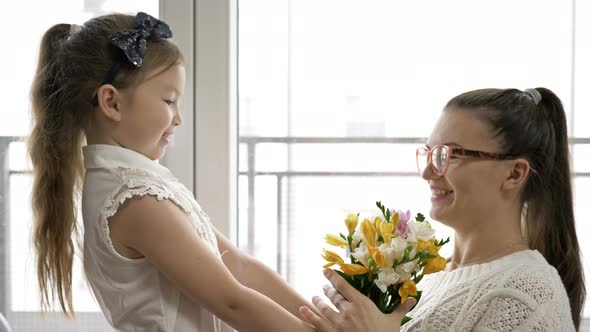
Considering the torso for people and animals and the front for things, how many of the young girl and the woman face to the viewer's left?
1

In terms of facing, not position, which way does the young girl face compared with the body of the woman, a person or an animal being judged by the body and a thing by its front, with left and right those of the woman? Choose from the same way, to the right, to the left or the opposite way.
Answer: the opposite way

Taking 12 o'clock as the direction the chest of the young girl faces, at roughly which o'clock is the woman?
The woman is roughly at 12 o'clock from the young girl.

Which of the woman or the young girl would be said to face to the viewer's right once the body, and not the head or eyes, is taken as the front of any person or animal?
the young girl

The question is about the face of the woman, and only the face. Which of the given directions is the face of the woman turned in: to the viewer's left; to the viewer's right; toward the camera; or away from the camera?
to the viewer's left

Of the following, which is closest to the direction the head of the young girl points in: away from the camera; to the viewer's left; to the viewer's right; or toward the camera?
to the viewer's right

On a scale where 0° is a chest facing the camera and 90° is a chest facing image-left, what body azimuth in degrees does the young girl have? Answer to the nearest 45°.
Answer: approximately 270°

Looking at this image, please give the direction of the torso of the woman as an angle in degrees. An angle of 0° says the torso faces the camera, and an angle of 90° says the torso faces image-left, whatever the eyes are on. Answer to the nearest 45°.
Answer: approximately 90°

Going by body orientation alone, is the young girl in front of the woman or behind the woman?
in front
